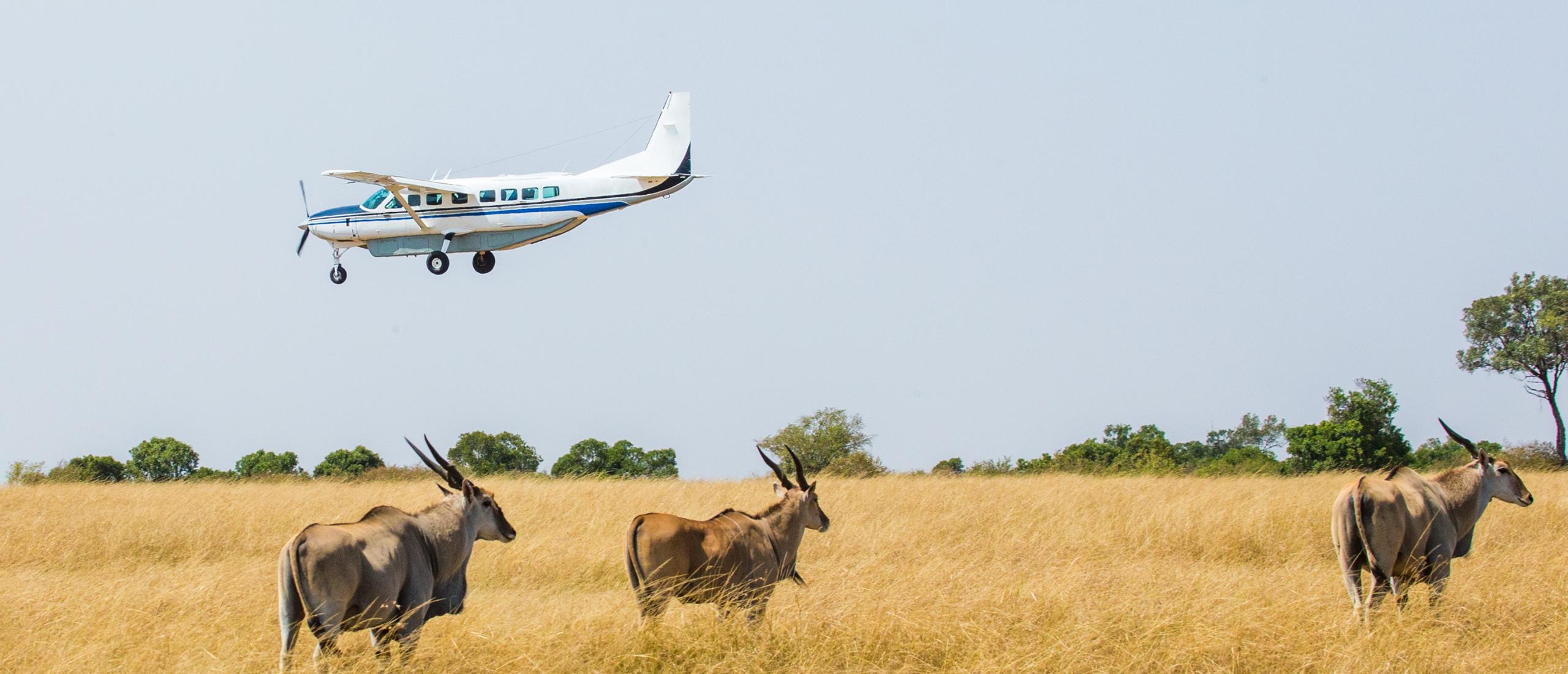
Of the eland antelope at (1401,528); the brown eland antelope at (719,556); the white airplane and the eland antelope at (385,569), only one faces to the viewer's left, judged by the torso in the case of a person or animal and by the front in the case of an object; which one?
the white airplane

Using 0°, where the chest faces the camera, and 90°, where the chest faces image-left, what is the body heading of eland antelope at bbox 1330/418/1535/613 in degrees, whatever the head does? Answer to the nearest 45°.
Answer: approximately 225°

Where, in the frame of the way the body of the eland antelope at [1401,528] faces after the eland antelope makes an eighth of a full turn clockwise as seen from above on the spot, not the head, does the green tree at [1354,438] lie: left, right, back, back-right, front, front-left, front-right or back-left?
left

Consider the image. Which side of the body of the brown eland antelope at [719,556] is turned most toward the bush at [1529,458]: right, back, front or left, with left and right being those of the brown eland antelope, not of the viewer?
front

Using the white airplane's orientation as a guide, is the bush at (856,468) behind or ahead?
behind

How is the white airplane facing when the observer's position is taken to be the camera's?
facing to the left of the viewer

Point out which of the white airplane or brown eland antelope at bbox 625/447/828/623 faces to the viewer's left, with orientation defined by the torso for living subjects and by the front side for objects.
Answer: the white airplane

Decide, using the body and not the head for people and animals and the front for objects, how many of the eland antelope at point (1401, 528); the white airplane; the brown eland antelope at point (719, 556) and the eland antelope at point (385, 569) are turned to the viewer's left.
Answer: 1

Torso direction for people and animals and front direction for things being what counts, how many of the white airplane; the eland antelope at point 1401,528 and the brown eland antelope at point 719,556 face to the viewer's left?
1

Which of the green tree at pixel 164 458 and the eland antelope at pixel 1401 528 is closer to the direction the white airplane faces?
the green tree

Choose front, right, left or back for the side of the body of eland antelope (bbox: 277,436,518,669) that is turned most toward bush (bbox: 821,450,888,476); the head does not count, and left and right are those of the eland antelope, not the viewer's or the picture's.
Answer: front

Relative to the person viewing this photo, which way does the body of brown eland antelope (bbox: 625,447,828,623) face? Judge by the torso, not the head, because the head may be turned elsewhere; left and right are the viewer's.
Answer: facing away from the viewer and to the right of the viewer

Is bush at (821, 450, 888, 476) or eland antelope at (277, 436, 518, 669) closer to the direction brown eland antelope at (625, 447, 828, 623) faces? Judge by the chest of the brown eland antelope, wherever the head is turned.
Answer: the bush

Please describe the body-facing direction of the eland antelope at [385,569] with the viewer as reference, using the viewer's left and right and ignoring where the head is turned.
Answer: facing away from the viewer and to the right of the viewer

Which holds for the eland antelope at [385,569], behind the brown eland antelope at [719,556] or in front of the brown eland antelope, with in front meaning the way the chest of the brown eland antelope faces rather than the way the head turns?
behind

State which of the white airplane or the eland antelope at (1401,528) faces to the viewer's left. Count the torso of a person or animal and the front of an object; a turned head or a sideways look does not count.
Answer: the white airplane
